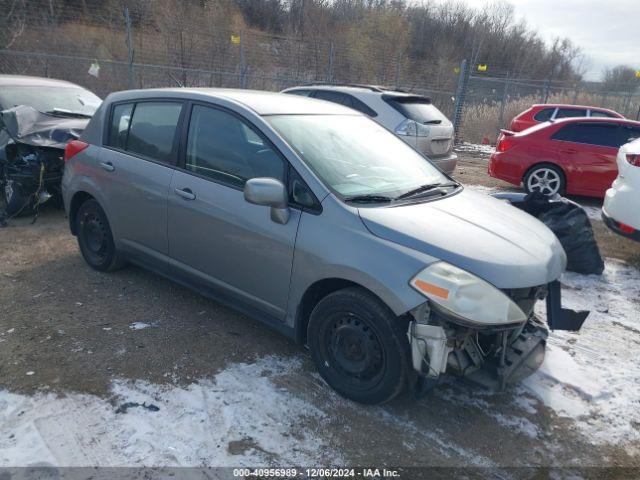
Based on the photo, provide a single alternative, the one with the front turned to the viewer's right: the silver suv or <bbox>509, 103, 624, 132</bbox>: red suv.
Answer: the red suv

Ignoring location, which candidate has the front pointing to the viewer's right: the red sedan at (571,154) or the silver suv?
the red sedan

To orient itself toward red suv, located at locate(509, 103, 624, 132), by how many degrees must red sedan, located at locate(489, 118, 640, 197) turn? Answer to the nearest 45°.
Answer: approximately 90° to its left

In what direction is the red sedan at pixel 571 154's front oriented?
to the viewer's right

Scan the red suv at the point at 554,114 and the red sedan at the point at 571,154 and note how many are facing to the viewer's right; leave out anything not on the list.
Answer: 2

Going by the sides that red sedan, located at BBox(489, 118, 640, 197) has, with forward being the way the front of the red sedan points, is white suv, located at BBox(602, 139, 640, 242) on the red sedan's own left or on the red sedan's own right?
on the red sedan's own right

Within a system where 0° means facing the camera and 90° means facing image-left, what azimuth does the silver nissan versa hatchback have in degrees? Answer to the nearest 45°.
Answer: approximately 315°

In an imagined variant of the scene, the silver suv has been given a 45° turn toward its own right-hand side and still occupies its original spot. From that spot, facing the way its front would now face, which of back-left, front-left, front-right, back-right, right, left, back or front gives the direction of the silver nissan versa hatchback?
back

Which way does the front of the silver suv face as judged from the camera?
facing away from the viewer and to the left of the viewer

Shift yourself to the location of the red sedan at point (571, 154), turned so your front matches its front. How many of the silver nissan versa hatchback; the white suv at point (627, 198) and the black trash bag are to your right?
3

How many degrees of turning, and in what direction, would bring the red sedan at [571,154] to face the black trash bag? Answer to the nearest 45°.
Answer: approximately 90° to its right

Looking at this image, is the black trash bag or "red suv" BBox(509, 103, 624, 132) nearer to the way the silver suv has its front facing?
the red suv

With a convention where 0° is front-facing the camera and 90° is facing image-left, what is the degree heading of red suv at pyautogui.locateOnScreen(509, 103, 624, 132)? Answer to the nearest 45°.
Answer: approximately 270°
